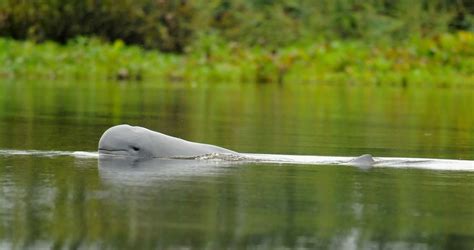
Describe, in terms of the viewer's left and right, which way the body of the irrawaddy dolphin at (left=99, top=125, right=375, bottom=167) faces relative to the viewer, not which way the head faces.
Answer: facing to the left of the viewer
